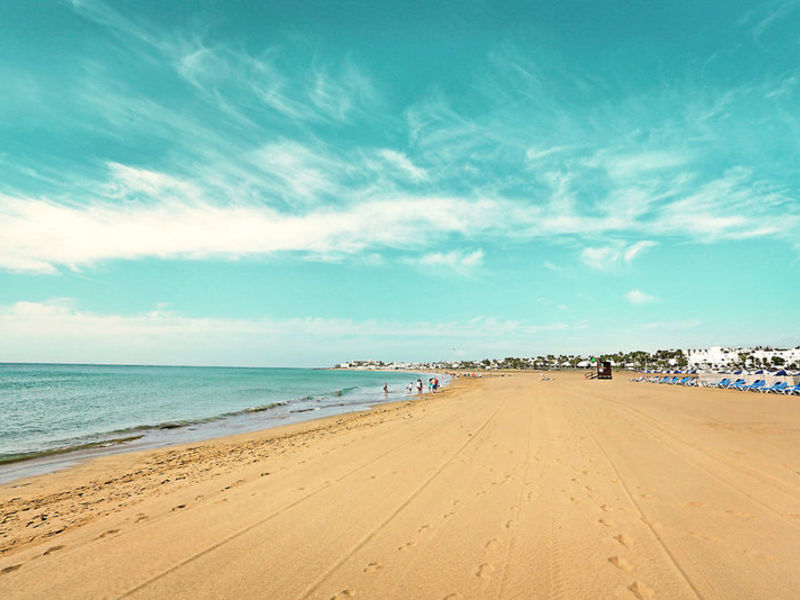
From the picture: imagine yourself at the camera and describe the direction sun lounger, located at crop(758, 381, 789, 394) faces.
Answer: facing to the left of the viewer

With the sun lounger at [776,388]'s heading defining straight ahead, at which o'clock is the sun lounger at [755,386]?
the sun lounger at [755,386] is roughly at 2 o'clock from the sun lounger at [776,388].
